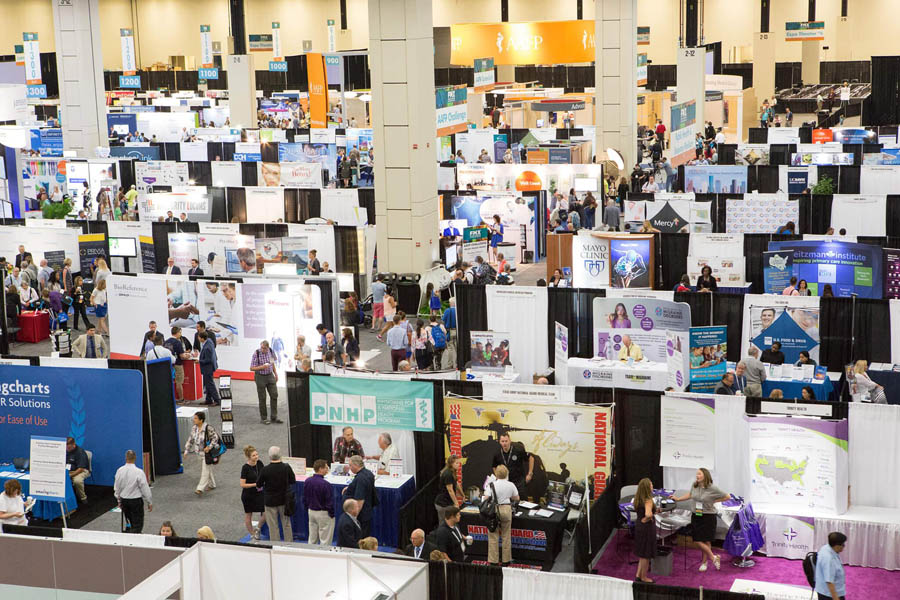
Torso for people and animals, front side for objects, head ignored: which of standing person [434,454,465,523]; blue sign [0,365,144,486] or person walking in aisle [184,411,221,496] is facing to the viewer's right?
the standing person

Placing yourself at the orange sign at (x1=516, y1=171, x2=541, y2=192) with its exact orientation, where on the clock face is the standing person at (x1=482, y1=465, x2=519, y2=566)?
The standing person is roughly at 12 o'clock from the orange sign.

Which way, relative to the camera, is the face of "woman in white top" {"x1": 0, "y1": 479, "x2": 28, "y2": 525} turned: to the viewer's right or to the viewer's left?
to the viewer's right

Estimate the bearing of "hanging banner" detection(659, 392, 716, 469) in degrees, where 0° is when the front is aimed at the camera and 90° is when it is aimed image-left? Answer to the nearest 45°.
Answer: approximately 0°

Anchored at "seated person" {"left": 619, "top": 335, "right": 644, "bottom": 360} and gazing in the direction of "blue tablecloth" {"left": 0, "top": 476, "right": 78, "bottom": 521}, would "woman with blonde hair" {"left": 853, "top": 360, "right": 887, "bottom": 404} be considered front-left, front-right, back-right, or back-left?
back-left

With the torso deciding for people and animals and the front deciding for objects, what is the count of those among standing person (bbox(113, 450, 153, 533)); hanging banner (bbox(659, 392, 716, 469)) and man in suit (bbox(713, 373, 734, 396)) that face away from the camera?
1

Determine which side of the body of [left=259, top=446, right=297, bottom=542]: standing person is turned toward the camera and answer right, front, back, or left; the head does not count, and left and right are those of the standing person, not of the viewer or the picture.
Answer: back

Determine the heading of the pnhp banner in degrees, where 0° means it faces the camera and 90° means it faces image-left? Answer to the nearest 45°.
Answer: approximately 0°

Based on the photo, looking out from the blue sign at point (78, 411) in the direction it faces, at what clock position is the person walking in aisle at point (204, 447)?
The person walking in aisle is roughly at 10 o'clock from the blue sign.

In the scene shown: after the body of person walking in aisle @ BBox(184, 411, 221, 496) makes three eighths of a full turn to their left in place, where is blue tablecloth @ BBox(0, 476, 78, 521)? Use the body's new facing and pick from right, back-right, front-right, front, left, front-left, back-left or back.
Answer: back
